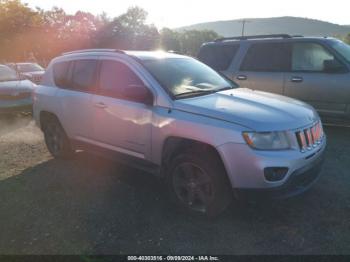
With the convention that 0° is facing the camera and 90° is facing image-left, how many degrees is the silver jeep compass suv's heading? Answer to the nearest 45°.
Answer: approximately 315°
